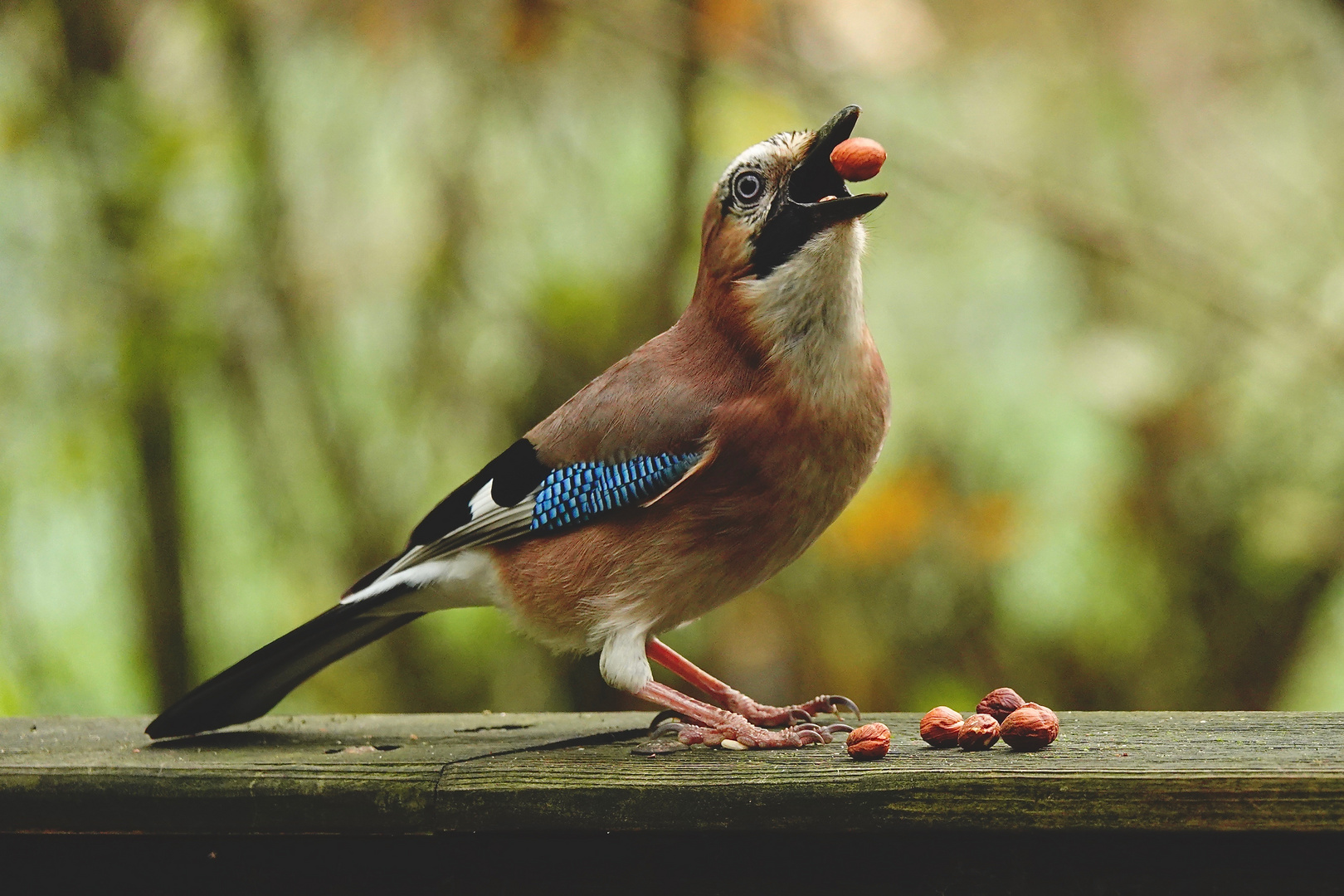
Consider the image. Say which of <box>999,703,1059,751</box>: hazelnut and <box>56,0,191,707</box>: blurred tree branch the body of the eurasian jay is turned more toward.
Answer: the hazelnut

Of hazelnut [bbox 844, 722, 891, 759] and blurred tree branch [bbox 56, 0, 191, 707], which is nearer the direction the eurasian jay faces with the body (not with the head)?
the hazelnut

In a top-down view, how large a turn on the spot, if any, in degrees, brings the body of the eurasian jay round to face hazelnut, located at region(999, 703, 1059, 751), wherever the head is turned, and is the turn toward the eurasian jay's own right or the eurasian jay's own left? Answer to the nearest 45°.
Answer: approximately 45° to the eurasian jay's own right

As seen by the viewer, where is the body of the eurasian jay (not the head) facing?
to the viewer's right

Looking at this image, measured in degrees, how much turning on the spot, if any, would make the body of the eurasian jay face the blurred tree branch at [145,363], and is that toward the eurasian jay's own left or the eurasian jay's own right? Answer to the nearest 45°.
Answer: approximately 135° to the eurasian jay's own left
